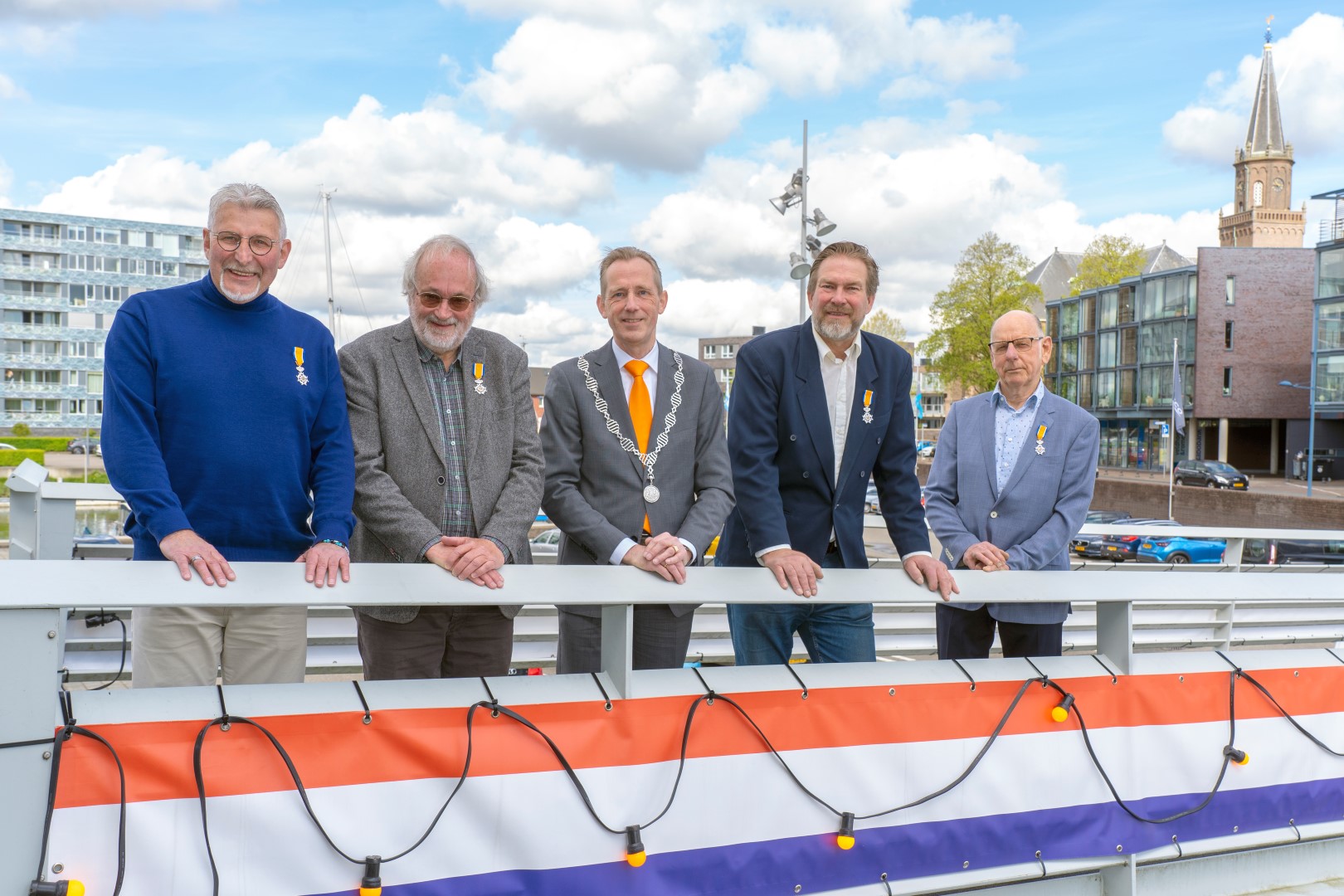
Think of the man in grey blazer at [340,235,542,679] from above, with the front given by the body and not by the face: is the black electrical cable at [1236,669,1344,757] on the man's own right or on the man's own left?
on the man's own left

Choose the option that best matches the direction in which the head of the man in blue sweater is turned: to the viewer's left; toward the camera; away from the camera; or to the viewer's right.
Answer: toward the camera

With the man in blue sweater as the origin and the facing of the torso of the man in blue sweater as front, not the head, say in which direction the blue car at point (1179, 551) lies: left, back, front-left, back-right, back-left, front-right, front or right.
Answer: back-left

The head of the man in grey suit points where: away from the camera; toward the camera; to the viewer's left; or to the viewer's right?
toward the camera

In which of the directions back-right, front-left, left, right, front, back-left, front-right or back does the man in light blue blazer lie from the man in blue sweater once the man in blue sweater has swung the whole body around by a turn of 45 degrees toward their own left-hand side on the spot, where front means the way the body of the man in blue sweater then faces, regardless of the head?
front-left

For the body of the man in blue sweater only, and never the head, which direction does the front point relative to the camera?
toward the camera

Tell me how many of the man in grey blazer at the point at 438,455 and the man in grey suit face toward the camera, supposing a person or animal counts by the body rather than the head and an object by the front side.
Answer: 2

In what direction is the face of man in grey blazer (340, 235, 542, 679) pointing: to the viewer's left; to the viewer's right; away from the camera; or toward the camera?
toward the camera

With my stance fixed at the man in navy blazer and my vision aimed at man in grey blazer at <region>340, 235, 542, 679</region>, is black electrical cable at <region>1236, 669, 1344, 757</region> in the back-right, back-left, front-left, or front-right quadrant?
back-left

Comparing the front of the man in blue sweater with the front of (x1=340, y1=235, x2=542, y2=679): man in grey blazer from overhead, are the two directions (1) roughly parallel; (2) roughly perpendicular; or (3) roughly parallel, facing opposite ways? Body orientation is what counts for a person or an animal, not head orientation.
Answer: roughly parallel

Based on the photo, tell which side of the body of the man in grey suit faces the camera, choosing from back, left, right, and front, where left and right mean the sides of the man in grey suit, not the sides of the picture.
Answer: front

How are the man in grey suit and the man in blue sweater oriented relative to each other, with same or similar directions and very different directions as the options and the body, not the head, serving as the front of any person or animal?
same or similar directions

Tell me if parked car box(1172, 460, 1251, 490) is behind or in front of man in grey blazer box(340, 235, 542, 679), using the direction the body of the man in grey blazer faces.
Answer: behind

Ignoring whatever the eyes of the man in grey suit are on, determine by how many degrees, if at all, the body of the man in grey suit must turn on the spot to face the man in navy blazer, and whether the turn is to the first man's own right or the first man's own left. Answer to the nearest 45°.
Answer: approximately 90° to the first man's own left
